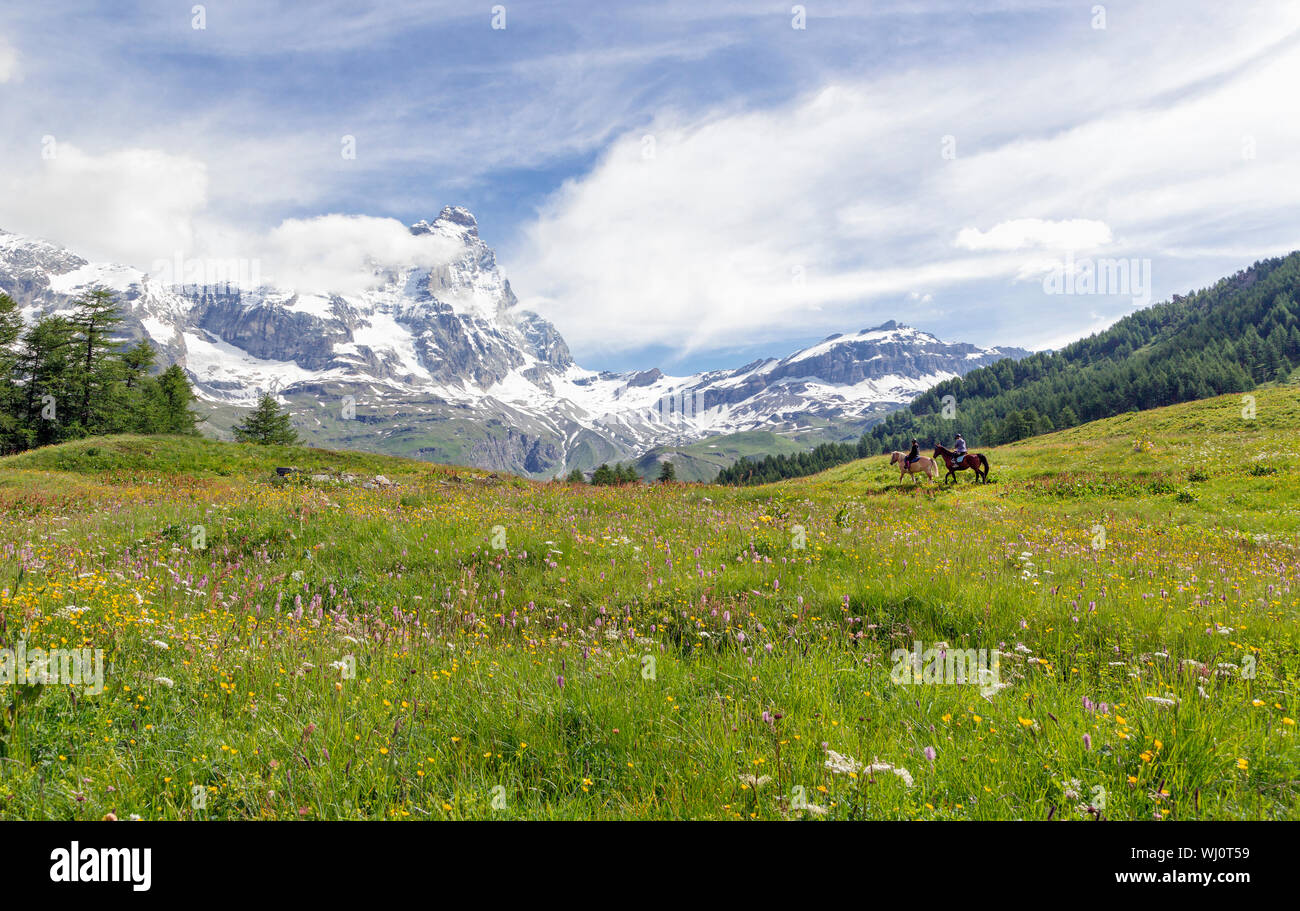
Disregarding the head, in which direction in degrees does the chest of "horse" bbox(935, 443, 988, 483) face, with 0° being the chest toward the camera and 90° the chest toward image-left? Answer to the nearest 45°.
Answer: approximately 90°

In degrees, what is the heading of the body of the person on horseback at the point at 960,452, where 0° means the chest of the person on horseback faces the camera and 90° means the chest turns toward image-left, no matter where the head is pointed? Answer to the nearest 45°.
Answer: approximately 90°
